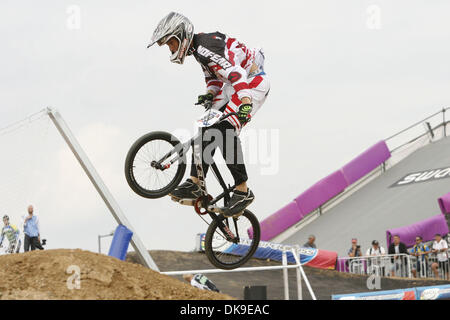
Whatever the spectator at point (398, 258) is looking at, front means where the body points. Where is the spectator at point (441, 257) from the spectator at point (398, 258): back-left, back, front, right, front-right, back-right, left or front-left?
left

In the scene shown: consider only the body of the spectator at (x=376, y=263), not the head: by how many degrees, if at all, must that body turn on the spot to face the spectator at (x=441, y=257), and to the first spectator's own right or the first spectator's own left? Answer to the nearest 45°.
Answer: approximately 90° to the first spectator's own left

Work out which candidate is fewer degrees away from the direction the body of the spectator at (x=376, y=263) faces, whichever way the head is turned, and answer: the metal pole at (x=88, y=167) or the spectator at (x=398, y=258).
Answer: the metal pole

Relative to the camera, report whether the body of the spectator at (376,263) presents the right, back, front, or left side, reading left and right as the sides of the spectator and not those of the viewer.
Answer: front

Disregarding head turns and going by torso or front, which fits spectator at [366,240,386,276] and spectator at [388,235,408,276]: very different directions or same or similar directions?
same or similar directions

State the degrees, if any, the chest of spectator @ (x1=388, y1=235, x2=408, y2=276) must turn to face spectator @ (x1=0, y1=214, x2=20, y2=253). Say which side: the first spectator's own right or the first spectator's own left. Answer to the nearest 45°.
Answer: approximately 45° to the first spectator's own right

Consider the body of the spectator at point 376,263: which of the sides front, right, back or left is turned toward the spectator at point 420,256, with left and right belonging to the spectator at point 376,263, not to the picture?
left

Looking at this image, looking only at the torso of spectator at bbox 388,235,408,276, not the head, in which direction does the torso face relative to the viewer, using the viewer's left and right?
facing the viewer

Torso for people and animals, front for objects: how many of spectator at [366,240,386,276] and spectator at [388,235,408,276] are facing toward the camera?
2

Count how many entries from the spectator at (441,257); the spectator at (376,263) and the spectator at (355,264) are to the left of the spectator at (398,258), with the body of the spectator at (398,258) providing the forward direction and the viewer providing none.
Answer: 1
